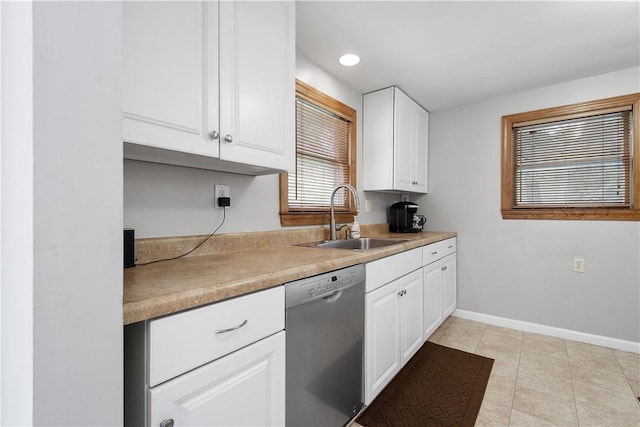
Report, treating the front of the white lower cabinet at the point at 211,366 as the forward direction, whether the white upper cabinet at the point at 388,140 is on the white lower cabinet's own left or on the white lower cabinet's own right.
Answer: on the white lower cabinet's own left

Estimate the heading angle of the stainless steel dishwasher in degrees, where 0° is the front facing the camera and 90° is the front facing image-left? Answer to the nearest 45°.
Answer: approximately 315°

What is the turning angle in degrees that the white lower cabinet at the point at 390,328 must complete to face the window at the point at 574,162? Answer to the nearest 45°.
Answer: approximately 90° to its left

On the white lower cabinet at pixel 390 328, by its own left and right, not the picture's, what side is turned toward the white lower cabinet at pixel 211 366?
right

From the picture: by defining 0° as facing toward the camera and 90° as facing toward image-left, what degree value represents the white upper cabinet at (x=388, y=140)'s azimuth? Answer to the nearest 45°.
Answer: approximately 315°

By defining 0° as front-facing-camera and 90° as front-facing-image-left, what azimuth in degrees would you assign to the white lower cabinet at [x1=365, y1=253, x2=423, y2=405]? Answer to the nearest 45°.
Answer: approximately 315°

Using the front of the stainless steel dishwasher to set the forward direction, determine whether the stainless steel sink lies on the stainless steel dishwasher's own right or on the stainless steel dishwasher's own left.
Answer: on the stainless steel dishwasher's own left

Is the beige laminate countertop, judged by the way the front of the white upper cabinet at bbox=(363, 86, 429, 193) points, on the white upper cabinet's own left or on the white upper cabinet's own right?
on the white upper cabinet's own right

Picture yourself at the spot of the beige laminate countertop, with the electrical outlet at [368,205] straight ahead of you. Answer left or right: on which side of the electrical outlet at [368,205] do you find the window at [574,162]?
right

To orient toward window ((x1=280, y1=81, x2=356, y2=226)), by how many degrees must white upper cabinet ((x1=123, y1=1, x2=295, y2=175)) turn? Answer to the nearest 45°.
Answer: approximately 90° to its left

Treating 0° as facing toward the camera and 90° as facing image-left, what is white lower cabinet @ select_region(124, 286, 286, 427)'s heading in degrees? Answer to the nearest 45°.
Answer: approximately 315°

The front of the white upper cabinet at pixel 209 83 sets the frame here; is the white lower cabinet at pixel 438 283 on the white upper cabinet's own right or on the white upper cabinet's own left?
on the white upper cabinet's own left
